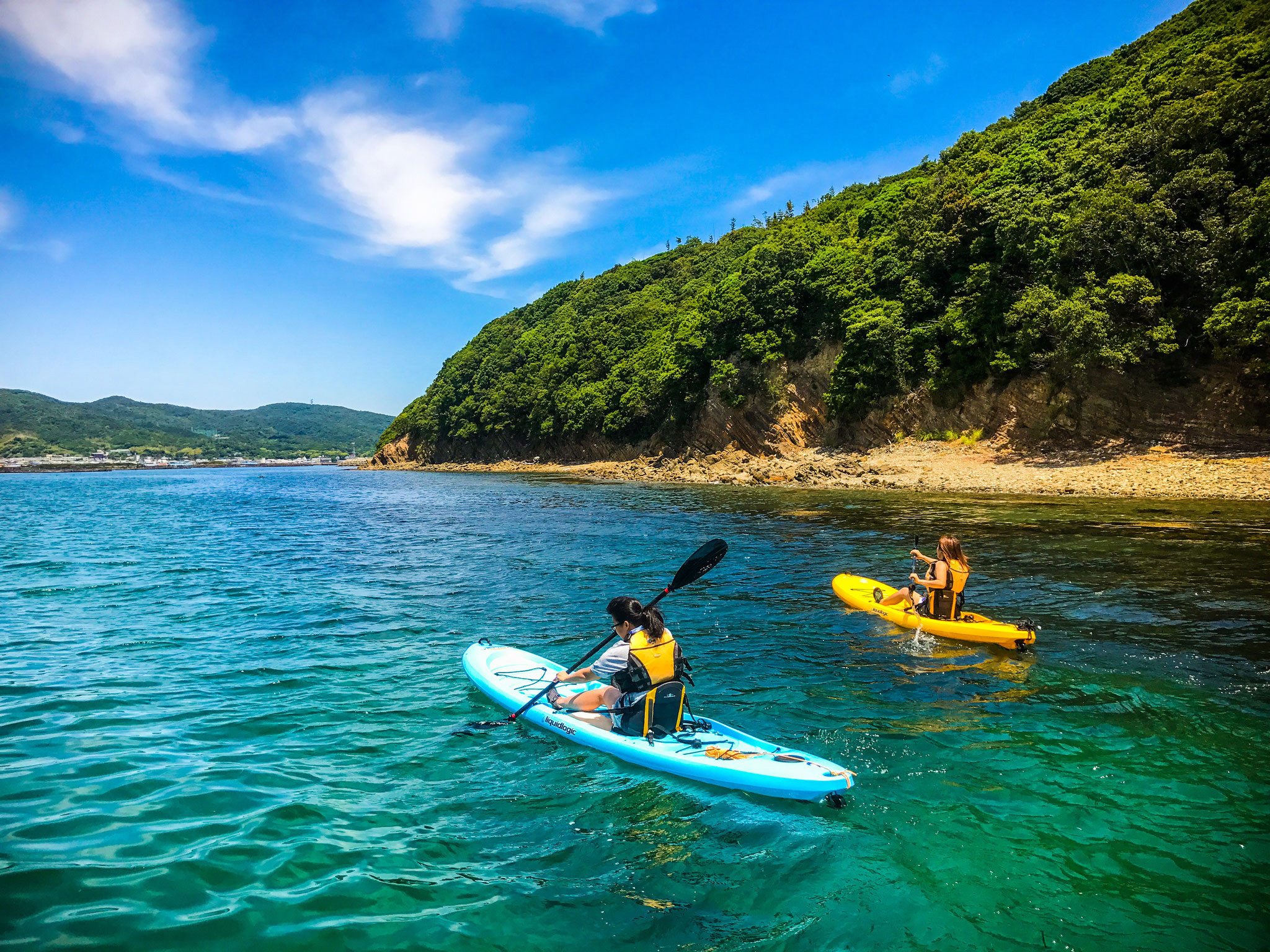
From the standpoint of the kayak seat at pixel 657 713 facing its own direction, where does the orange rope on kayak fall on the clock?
The orange rope on kayak is roughly at 6 o'clock from the kayak seat.

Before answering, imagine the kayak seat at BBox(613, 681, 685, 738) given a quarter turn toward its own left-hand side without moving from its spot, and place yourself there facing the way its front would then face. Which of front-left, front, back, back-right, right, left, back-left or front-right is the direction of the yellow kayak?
back

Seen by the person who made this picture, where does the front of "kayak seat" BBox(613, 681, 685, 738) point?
facing away from the viewer and to the left of the viewer
